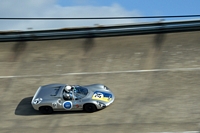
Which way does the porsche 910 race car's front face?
to the viewer's right
